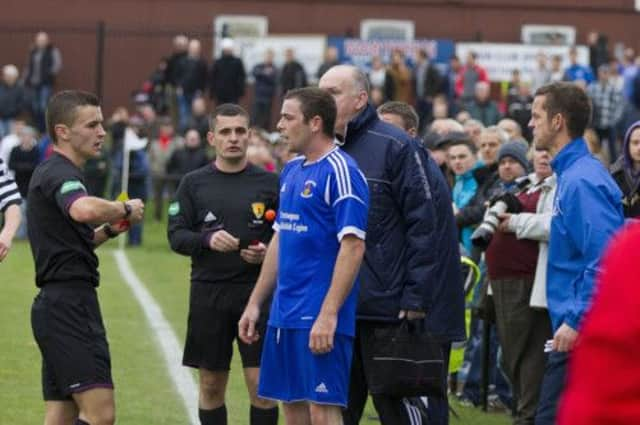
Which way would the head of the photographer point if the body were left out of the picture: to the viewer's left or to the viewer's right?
to the viewer's left

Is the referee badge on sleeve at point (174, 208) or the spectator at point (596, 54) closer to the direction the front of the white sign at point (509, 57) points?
the referee badge on sleeve

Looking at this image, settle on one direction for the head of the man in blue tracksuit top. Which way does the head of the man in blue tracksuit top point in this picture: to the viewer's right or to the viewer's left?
to the viewer's left

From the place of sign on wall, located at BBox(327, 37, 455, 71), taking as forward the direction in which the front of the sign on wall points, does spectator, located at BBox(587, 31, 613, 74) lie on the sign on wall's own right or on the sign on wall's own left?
on the sign on wall's own left

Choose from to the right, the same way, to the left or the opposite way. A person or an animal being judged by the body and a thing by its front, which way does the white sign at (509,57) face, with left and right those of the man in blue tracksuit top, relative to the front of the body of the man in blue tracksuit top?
to the left

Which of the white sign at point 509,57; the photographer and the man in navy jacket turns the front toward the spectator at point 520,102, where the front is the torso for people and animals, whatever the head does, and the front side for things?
the white sign

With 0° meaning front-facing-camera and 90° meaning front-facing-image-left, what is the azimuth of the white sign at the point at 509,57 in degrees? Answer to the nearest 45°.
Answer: approximately 0°
